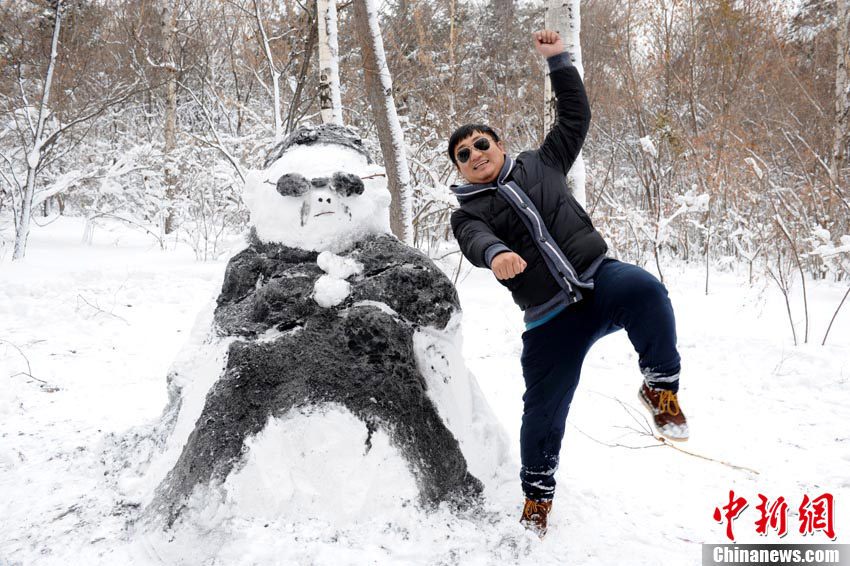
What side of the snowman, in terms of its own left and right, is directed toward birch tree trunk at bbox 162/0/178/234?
back

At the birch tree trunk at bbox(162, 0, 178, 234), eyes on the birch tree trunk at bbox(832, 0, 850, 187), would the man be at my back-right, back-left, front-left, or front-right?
front-right

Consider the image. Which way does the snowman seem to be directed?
toward the camera

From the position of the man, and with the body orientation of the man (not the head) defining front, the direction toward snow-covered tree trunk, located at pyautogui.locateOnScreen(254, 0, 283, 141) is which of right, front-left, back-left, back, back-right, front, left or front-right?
back-right

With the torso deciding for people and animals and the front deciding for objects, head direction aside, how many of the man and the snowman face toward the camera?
2

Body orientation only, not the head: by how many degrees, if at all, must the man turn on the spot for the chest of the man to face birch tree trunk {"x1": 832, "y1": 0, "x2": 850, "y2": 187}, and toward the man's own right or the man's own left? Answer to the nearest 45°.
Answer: approximately 135° to the man's own left

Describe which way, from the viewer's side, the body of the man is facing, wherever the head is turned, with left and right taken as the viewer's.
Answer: facing the viewer

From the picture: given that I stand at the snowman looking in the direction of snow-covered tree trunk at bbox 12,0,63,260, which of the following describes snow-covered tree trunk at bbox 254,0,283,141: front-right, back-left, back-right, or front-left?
front-right

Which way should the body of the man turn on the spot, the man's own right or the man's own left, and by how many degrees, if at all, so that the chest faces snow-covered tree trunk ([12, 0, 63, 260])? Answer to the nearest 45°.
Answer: approximately 135° to the man's own right

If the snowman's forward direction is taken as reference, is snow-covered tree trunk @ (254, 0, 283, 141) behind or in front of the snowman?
behind

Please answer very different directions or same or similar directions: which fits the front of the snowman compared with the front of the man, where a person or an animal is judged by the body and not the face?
same or similar directions
